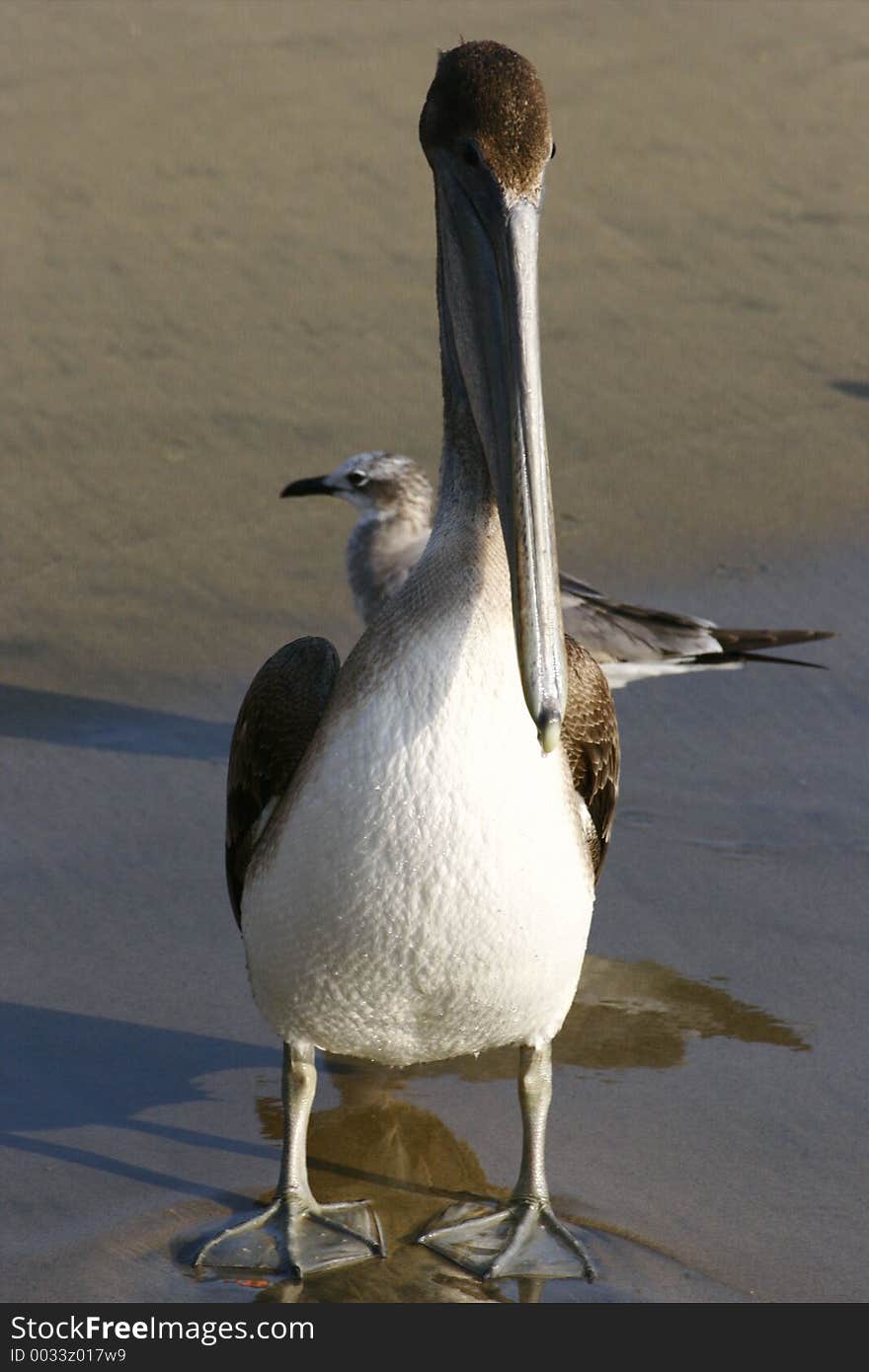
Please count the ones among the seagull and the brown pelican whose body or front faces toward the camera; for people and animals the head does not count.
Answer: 1

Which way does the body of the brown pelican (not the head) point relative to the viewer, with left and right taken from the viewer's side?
facing the viewer

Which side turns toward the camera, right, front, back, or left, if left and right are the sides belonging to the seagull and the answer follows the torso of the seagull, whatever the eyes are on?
left

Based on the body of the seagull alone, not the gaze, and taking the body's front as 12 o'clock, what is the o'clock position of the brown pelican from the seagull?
The brown pelican is roughly at 9 o'clock from the seagull.

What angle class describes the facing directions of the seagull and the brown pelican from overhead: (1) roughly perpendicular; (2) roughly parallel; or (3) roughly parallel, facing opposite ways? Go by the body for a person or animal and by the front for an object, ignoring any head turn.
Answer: roughly perpendicular

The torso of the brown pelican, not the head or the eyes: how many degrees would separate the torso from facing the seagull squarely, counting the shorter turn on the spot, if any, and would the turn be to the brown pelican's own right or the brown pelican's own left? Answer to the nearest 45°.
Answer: approximately 180°
